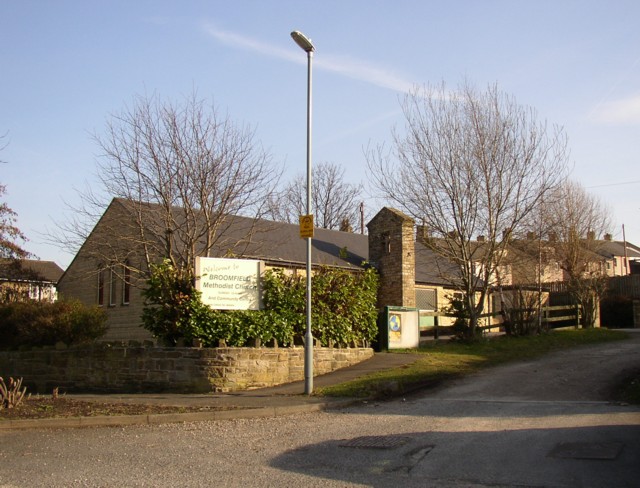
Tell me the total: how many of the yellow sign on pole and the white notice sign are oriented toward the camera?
2

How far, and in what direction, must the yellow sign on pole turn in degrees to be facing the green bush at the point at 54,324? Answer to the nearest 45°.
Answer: approximately 135° to its right

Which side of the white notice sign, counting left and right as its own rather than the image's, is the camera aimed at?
front

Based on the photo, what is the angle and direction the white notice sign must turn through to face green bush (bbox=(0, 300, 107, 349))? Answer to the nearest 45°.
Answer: approximately 135° to its right

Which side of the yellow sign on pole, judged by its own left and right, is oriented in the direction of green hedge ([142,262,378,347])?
back

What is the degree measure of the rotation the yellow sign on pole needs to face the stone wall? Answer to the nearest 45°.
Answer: approximately 135° to its right

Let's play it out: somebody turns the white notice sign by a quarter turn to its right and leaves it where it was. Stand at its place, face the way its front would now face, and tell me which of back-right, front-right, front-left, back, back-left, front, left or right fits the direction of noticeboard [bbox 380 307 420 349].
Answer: back-right

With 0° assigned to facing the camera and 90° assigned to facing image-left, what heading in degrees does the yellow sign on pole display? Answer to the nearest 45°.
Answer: approximately 0°

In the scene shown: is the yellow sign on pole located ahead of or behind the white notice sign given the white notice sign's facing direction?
ahead
